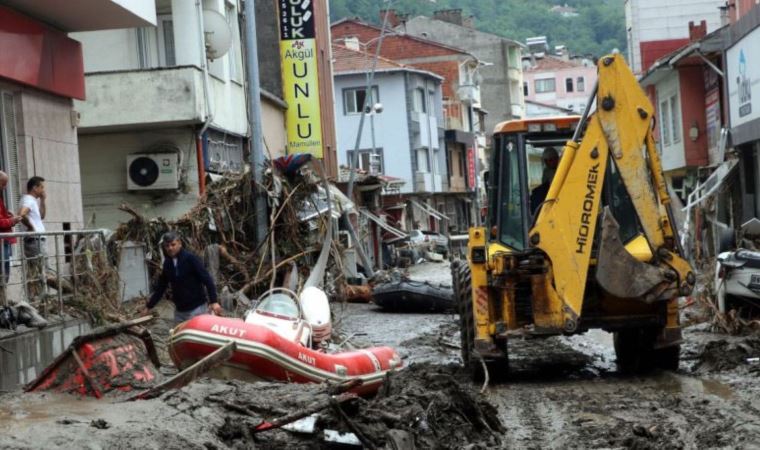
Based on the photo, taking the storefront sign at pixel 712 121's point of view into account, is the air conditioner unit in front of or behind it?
in front

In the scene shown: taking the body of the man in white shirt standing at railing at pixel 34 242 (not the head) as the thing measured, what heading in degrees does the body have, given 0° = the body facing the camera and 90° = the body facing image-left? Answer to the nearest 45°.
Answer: approximately 270°

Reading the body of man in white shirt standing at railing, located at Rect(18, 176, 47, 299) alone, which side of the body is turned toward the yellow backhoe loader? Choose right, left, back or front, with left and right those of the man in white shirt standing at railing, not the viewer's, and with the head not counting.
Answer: front

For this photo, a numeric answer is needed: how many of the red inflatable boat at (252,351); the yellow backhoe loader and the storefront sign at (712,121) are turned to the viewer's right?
0

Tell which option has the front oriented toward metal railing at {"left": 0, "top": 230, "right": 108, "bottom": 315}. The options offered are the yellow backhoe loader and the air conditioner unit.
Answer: the air conditioner unit

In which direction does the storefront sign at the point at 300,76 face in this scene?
toward the camera

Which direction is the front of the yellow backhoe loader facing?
away from the camera

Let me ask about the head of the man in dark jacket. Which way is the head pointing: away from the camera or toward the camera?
toward the camera

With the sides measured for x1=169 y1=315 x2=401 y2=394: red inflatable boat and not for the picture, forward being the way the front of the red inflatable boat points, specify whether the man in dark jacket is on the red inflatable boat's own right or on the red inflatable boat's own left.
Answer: on the red inflatable boat's own right

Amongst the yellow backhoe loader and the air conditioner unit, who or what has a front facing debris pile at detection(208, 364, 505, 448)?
the air conditioner unit

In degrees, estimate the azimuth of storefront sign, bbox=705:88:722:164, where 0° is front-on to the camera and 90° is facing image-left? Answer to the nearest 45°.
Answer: approximately 45°

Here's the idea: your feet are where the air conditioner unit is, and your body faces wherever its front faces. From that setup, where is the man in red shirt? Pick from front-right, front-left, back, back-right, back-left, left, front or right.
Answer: front
